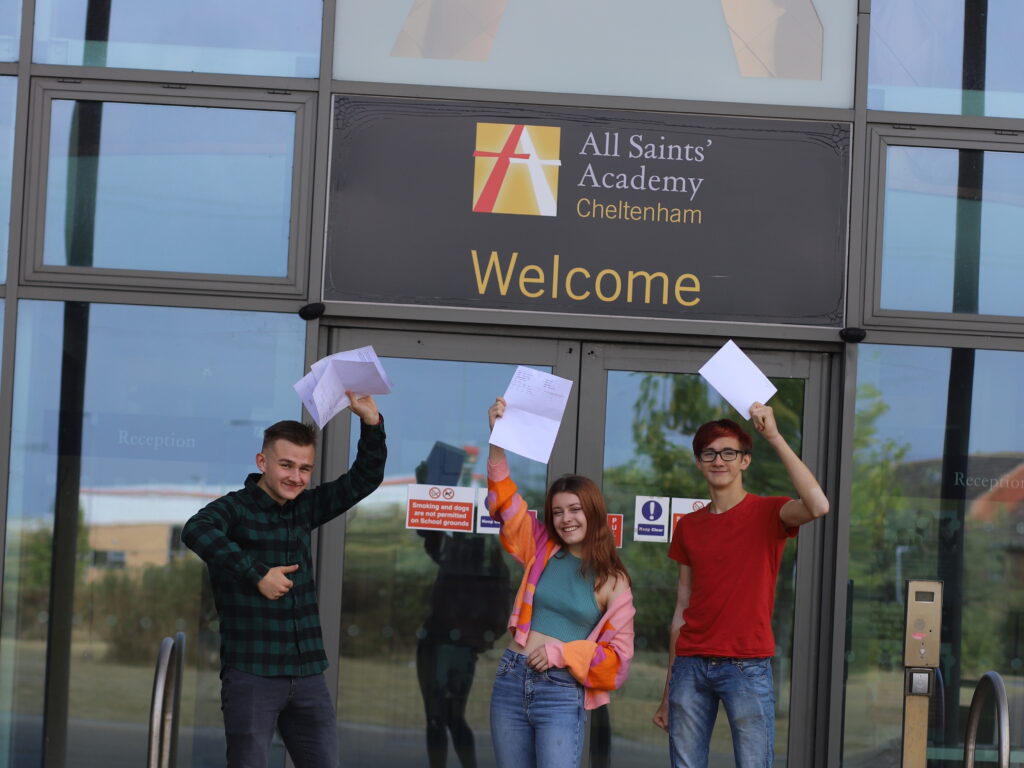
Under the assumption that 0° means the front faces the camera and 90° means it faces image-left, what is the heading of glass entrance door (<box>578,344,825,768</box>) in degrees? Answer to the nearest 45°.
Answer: approximately 0°
